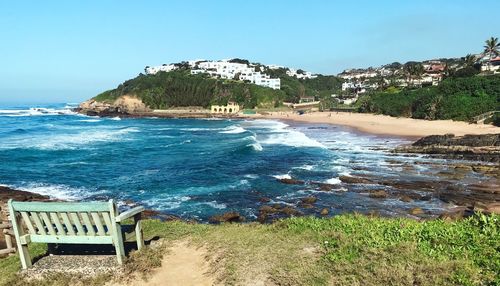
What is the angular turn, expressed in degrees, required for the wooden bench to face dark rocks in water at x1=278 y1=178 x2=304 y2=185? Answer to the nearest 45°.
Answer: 0° — it already faces it

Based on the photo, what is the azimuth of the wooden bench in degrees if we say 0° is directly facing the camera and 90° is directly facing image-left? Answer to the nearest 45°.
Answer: approximately 225°

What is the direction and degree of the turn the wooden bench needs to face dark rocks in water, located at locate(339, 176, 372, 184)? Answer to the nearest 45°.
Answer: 0° — it already faces it

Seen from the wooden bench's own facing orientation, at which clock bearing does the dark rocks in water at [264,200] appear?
The dark rocks in water is roughly at 12 o'clock from the wooden bench.

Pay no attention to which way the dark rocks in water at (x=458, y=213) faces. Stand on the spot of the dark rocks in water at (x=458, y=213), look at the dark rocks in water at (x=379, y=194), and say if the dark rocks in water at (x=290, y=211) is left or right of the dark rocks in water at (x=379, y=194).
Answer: left

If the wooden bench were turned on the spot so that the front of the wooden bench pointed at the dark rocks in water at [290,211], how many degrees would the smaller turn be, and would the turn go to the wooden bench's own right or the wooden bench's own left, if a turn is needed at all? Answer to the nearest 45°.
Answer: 0° — it already faces it
